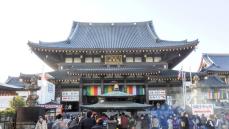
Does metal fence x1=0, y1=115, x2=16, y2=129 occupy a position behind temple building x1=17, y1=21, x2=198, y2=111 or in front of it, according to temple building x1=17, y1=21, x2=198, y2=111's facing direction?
in front

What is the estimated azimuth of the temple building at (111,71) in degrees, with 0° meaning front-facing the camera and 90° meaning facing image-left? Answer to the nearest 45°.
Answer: approximately 0°

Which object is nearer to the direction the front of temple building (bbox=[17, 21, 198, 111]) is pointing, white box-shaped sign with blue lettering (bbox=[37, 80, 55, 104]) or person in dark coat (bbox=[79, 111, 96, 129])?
the person in dark coat

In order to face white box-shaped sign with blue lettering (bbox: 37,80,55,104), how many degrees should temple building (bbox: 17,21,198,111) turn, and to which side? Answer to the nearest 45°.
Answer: approximately 45° to its right

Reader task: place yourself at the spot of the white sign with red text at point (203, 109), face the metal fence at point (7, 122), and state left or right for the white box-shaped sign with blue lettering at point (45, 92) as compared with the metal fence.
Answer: right

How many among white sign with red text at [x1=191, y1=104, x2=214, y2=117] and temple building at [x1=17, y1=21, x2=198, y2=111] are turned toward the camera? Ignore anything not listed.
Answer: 2
